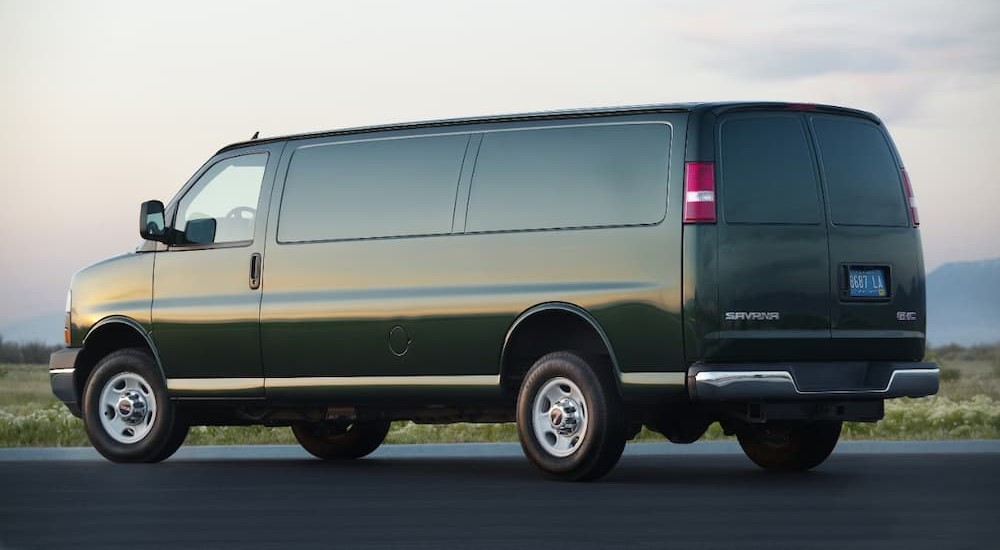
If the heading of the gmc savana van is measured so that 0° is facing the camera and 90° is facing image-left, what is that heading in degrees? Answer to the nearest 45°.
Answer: approximately 135°
